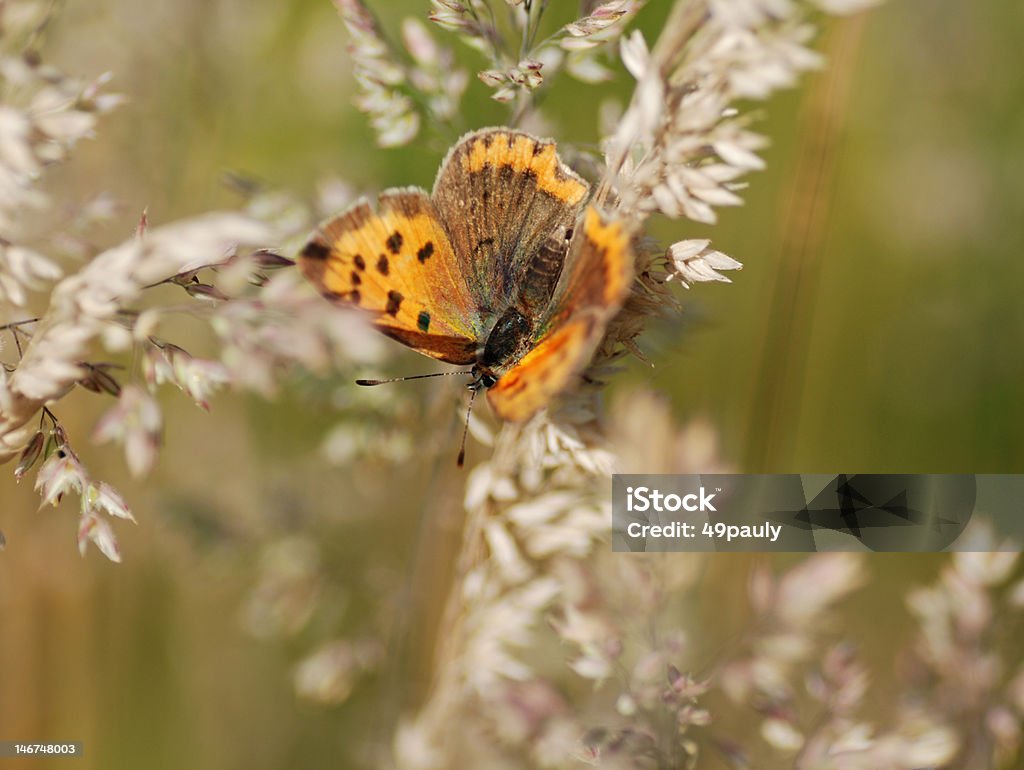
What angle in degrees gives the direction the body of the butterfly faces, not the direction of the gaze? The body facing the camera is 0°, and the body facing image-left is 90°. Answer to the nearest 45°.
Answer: approximately 45°

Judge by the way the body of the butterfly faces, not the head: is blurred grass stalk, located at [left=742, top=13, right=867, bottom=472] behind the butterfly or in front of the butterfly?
behind
